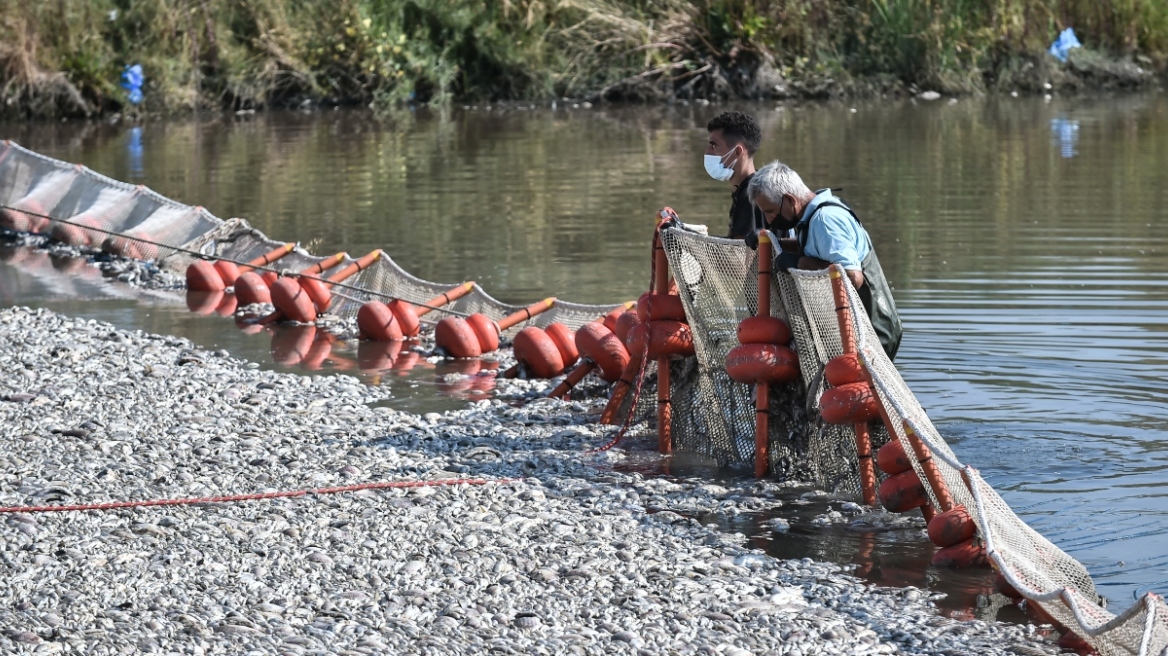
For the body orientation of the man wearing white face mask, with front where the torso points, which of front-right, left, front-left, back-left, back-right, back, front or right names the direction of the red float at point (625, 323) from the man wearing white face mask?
front-left

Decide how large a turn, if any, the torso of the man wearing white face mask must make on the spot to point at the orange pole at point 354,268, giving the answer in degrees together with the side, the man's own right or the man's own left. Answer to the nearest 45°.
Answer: approximately 45° to the man's own right

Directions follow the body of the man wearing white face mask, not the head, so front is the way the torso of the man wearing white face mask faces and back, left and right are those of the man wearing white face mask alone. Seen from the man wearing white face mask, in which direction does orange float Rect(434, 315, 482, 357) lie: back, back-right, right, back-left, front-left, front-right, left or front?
front-right

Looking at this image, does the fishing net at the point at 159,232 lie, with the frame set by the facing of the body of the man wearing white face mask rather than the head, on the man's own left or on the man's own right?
on the man's own right

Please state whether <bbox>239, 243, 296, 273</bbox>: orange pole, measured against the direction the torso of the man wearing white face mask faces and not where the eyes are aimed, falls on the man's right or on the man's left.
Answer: on the man's right

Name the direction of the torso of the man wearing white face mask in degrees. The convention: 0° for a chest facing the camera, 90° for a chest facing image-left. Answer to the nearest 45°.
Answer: approximately 90°

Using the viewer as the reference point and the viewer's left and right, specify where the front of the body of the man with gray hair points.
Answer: facing to the left of the viewer

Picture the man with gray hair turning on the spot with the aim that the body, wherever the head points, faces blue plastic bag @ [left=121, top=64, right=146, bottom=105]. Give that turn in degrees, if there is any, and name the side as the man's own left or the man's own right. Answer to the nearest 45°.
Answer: approximately 45° to the man's own right

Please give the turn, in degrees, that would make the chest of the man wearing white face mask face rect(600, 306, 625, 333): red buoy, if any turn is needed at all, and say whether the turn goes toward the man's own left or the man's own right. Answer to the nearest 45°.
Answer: approximately 45° to the man's own right

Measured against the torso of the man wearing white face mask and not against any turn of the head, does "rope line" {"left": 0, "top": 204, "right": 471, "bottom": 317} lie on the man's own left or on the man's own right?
on the man's own right

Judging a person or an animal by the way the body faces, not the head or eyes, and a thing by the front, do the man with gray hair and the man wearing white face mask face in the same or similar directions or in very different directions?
same or similar directions

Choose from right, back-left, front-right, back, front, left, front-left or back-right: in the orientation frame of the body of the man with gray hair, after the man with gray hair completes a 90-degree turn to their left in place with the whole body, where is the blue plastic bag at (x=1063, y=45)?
back

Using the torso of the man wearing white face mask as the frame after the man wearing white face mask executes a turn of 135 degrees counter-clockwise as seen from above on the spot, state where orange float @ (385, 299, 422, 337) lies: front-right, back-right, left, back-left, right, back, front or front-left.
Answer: back

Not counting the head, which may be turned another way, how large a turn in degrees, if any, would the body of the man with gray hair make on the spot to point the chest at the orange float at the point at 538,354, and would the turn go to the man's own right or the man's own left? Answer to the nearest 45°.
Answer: approximately 45° to the man's own right

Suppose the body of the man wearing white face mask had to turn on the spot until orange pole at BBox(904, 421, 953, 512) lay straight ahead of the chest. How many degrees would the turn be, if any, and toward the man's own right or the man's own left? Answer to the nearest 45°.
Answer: approximately 135° to the man's own left
